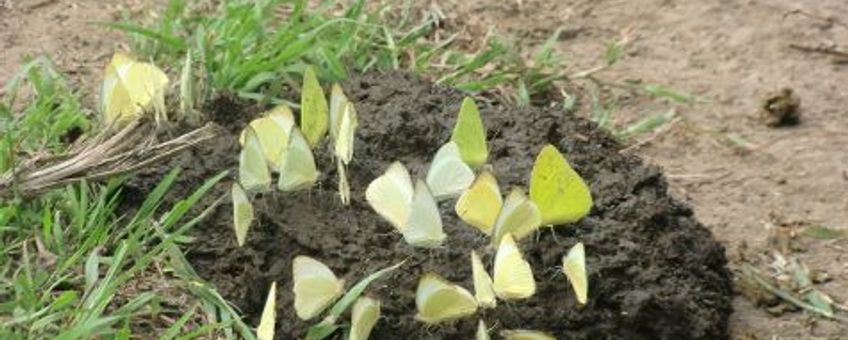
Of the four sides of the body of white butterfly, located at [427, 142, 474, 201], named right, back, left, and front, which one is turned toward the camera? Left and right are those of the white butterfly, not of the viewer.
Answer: left

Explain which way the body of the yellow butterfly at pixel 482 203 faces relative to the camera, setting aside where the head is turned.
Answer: to the viewer's right

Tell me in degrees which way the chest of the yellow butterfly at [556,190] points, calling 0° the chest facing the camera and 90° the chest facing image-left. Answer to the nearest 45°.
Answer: approximately 90°

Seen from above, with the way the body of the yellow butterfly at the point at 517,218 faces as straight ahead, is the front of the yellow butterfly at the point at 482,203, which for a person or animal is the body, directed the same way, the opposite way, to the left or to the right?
the opposite way
